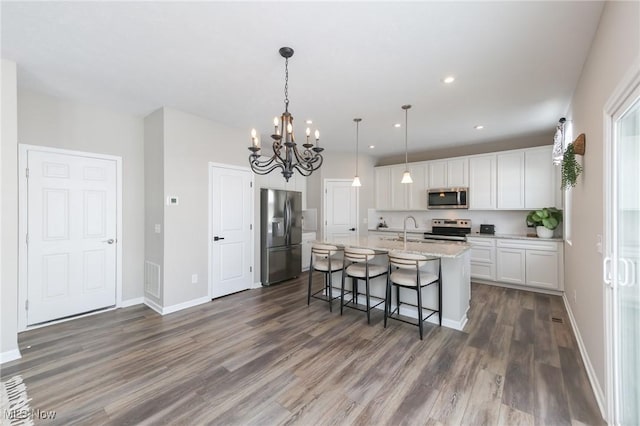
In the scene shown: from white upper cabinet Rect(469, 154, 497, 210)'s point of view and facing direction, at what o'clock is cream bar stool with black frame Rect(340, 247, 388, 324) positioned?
The cream bar stool with black frame is roughly at 1 o'clock from the white upper cabinet.

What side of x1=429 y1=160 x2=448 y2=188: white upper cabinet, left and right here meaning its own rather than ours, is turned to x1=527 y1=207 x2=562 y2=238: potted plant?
left

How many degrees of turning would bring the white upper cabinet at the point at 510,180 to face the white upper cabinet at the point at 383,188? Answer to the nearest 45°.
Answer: approximately 90° to its right

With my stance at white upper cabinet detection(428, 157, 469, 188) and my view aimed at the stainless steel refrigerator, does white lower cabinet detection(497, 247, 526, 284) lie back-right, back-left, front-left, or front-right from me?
back-left

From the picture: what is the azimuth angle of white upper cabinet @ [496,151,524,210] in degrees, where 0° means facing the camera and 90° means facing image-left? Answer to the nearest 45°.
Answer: approximately 0°

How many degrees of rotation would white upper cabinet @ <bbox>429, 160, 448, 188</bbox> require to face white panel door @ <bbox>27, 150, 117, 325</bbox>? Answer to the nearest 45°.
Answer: approximately 45° to its right

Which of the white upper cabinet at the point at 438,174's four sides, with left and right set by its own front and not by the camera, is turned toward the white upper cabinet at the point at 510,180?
left

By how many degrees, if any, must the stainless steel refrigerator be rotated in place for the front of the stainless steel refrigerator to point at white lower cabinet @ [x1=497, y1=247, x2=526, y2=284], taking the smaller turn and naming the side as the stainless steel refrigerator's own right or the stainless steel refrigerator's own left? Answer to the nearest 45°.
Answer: approximately 45° to the stainless steel refrigerator's own left

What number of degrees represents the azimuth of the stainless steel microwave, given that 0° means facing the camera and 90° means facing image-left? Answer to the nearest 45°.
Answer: approximately 0°
